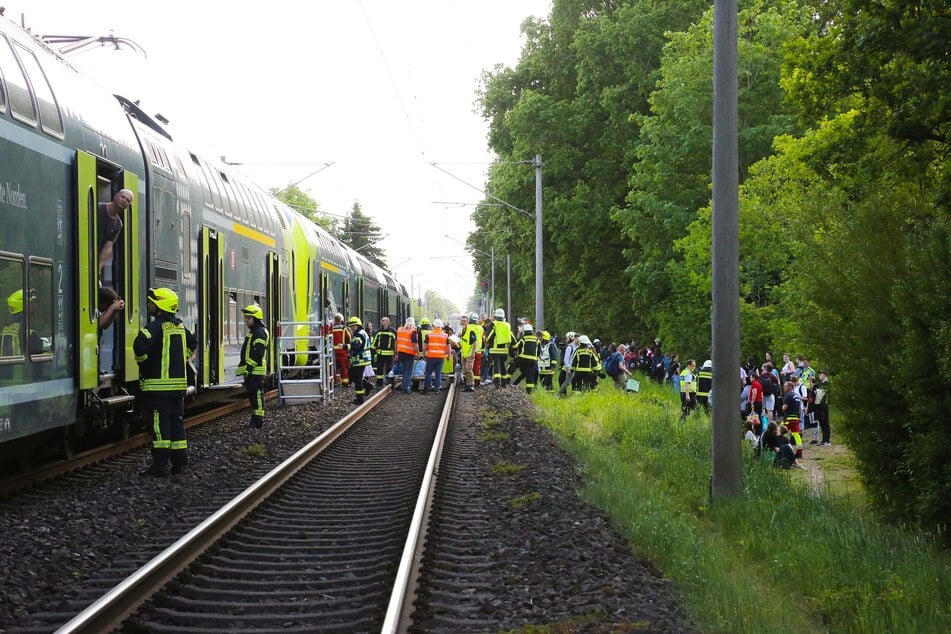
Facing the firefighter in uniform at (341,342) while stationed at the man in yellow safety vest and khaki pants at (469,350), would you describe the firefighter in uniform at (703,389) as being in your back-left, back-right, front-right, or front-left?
back-left

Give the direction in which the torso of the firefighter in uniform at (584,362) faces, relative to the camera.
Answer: away from the camera

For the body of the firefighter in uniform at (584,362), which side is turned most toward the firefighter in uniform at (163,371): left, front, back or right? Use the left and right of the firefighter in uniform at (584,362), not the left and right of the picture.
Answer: back

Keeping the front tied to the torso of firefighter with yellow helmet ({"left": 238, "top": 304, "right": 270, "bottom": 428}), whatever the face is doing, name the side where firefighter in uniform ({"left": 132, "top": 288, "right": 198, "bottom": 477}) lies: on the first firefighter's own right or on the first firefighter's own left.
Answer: on the first firefighter's own left
